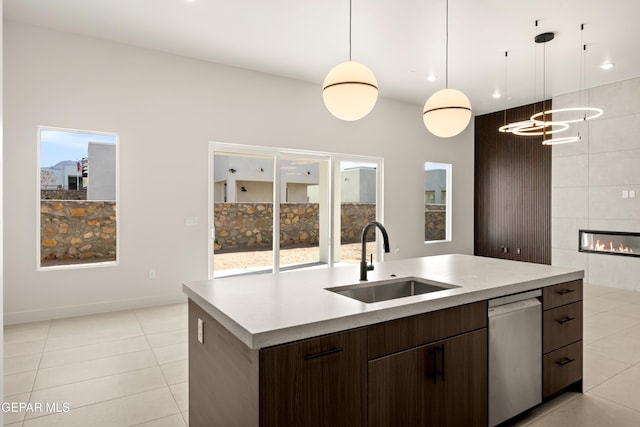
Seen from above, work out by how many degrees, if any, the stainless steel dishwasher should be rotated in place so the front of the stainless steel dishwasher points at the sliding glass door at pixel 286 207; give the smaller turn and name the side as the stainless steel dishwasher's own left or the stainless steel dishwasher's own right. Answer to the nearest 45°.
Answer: approximately 180°

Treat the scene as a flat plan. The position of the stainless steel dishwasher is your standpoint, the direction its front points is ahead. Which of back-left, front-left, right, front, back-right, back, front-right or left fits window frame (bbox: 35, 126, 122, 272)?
back-right

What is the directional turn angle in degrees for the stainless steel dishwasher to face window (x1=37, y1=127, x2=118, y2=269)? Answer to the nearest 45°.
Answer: approximately 135° to its right

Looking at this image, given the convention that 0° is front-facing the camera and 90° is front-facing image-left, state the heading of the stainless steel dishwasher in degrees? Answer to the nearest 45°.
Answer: approximately 315°

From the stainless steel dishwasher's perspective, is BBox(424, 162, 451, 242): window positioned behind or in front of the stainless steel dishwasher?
behind

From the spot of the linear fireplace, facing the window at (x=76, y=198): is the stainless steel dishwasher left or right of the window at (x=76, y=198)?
left

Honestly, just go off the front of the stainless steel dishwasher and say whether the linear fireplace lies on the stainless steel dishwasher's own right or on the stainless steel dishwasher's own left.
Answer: on the stainless steel dishwasher's own left
